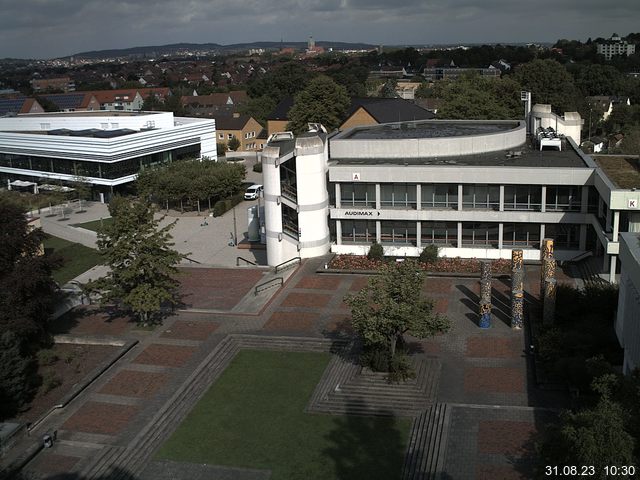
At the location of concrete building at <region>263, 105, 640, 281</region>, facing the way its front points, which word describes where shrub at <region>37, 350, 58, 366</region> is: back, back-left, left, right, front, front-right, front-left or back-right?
front-right

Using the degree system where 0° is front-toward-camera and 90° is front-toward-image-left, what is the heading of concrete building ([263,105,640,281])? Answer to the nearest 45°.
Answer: approximately 0°

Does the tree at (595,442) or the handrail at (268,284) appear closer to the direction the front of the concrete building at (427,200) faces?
the tree

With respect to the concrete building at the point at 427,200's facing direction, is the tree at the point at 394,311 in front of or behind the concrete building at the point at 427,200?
in front

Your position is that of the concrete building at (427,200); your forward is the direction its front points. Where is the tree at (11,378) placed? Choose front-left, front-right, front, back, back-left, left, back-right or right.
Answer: front-right

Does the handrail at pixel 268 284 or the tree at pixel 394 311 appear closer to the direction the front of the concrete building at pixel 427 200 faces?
the tree

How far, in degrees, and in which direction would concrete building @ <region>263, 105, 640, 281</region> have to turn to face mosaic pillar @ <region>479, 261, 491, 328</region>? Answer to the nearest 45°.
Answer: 0° — it already faces it

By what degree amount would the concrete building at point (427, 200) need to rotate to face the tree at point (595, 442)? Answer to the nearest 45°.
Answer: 0° — it already faces it

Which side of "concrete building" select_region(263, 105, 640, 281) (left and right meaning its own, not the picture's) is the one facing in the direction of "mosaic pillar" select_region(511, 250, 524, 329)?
front

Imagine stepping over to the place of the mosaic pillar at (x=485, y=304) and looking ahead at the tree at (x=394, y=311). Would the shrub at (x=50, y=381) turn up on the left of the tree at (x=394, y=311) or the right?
right

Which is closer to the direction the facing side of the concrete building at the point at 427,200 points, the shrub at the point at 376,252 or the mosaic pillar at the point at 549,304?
the mosaic pillar
